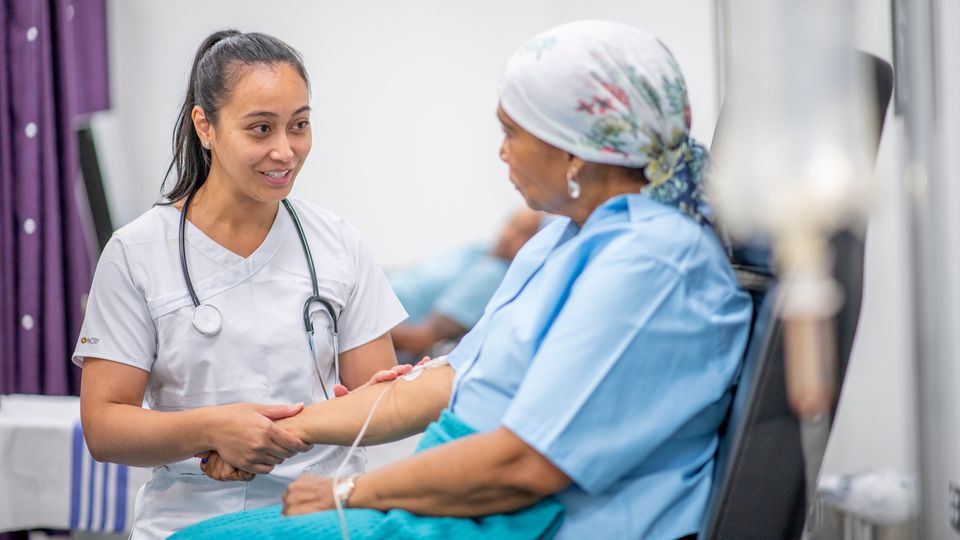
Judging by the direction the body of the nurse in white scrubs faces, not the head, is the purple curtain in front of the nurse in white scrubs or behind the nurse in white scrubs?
behind

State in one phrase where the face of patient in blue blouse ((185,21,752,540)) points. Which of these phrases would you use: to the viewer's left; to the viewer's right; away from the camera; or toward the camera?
to the viewer's left

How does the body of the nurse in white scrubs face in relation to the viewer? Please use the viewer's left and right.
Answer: facing the viewer and to the right of the viewer

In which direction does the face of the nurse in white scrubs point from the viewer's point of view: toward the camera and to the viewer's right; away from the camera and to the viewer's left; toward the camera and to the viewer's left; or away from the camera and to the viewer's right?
toward the camera and to the viewer's right

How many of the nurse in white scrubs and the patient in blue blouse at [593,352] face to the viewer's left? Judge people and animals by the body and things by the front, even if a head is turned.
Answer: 1

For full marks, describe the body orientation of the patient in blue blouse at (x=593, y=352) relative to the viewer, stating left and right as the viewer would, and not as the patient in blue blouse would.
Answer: facing to the left of the viewer

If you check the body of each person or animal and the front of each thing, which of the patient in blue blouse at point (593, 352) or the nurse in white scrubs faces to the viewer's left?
the patient in blue blouse
